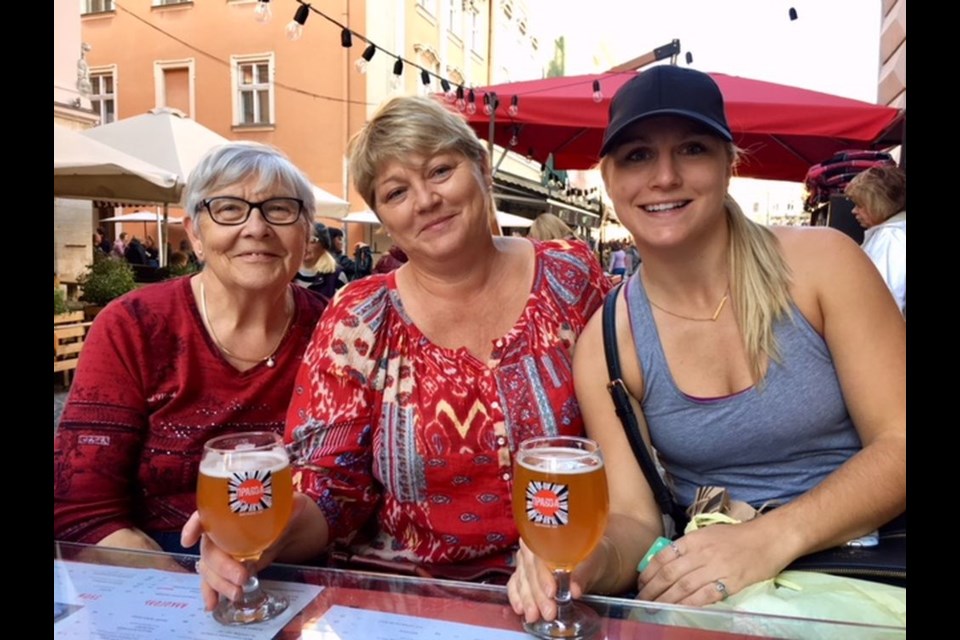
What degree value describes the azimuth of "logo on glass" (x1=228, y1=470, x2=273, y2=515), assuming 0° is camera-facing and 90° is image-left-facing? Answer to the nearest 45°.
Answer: approximately 0°

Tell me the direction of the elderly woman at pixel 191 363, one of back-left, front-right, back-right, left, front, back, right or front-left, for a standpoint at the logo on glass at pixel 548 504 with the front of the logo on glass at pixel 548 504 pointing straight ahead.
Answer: back-right

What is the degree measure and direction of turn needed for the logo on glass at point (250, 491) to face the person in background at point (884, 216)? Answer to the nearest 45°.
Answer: approximately 135° to its left

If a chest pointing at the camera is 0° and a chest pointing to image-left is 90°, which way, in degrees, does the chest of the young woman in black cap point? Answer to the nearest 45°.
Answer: approximately 45°

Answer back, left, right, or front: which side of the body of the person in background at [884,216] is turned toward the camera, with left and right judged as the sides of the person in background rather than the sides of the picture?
left
